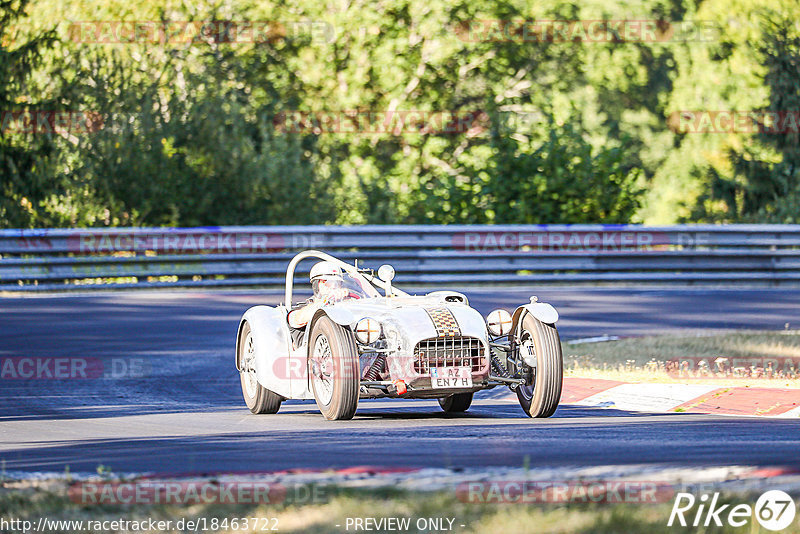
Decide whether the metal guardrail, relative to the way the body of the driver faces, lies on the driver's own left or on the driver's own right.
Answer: on the driver's own left

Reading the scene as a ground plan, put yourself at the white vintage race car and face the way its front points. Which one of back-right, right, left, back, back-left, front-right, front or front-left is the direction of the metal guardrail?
back-left

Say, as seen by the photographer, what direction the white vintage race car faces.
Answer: facing the viewer and to the right of the viewer

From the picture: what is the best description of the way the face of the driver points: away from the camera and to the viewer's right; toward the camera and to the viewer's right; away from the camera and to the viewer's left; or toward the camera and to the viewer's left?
toward the camera and to the viewer's right
